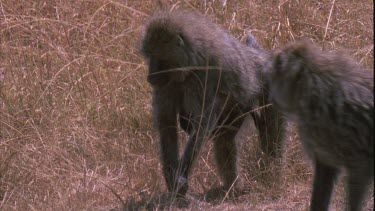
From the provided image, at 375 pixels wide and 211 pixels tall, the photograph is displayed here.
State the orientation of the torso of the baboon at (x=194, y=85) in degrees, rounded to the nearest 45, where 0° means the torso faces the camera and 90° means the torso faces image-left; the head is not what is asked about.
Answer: approximately 45°
